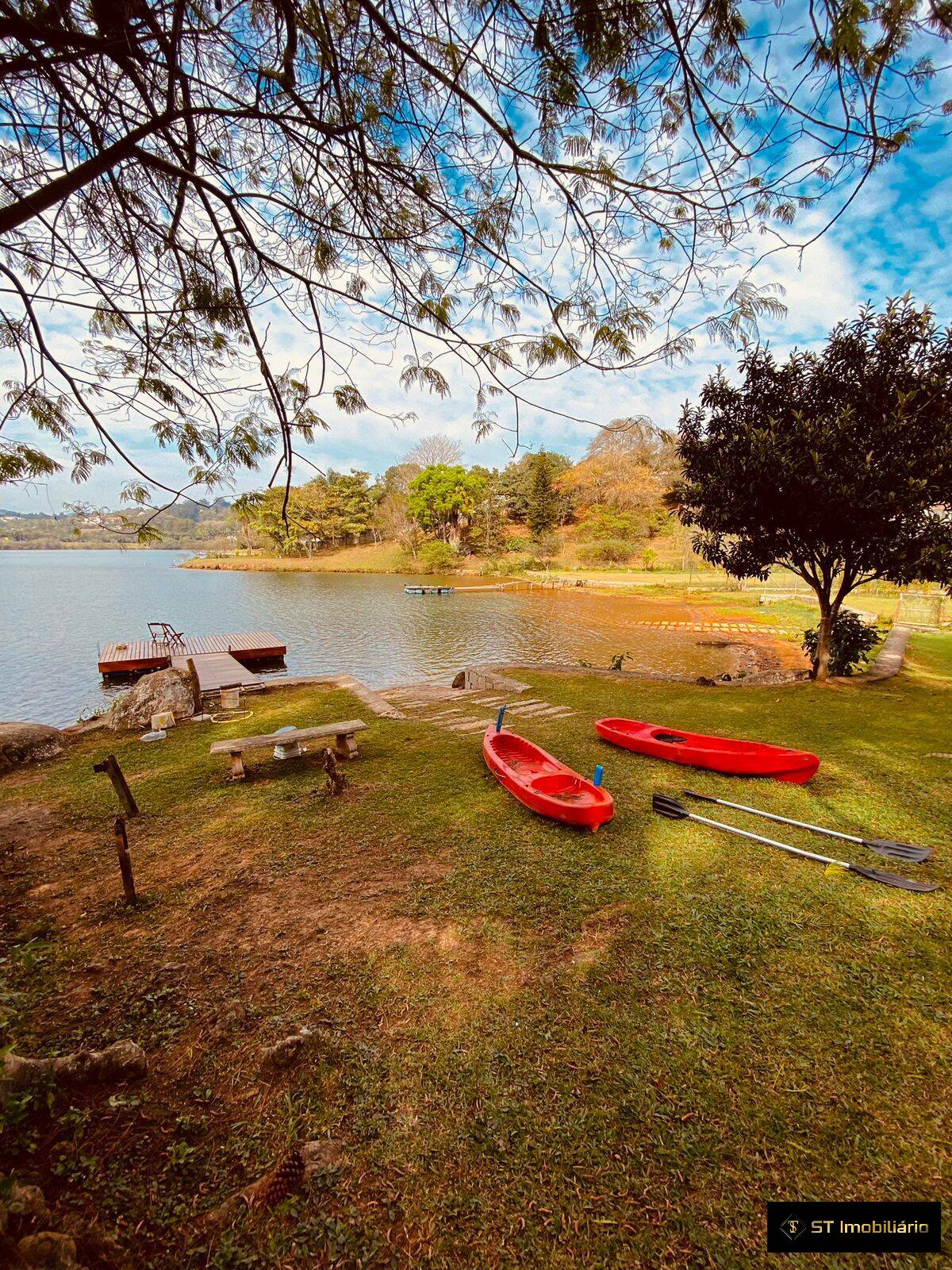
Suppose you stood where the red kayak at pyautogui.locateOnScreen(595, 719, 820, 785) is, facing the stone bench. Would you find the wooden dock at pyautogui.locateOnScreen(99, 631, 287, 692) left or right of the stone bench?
right

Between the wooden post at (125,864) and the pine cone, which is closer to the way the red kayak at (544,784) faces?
the wooden post

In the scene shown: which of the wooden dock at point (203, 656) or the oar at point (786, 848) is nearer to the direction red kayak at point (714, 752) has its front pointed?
the oar

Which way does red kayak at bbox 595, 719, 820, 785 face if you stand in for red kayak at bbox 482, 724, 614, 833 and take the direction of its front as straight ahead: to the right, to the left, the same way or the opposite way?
the opposite way

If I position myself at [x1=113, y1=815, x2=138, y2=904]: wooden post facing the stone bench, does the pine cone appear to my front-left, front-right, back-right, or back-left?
back-right

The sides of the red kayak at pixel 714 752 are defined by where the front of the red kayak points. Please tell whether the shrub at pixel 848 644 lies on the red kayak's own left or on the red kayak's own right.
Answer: on the red kayak's own left

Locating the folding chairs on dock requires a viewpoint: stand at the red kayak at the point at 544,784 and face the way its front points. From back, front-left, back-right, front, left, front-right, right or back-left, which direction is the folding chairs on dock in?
front

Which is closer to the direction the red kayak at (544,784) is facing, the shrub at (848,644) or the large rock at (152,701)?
the large rock

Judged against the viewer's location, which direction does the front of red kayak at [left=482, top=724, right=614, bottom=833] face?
facing away from the viewer and to the left of the viewer

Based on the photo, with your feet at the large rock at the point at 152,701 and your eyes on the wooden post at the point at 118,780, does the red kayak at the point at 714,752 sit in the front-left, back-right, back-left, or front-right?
front-left

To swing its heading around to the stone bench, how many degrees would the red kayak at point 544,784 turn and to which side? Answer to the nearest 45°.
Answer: approximately 45° to its left
